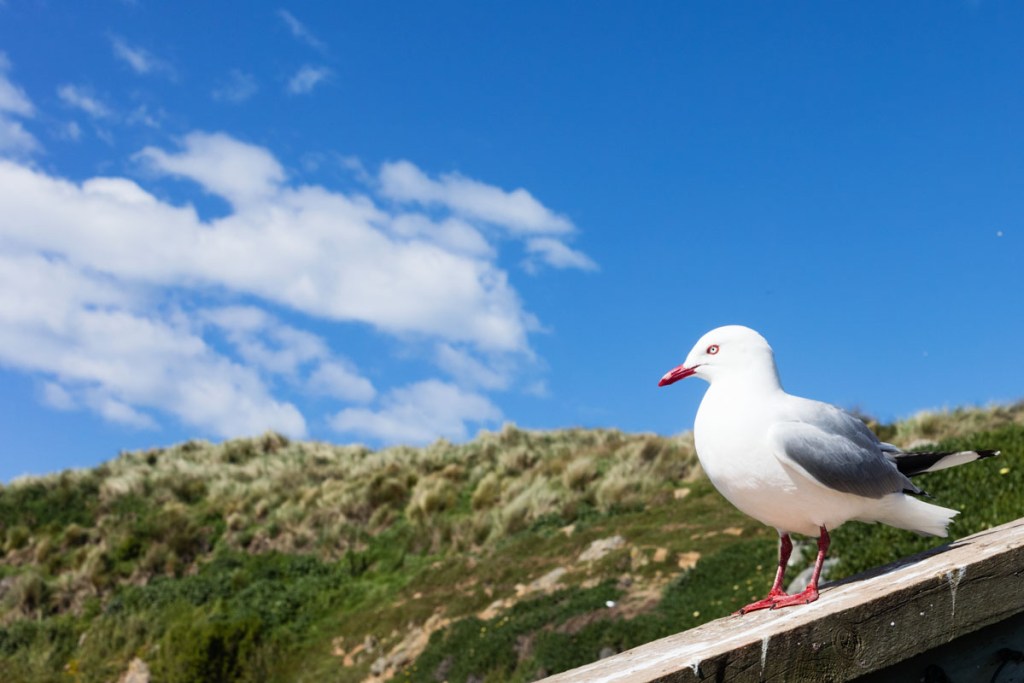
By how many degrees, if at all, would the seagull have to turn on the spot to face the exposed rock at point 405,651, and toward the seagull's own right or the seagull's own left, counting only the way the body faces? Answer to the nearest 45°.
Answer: approximately 45° to the seagull's own right

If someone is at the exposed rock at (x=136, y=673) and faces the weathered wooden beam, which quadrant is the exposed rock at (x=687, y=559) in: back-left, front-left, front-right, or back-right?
back-left

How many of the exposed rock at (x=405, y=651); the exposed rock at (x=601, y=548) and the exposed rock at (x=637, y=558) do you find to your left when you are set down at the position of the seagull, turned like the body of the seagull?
0

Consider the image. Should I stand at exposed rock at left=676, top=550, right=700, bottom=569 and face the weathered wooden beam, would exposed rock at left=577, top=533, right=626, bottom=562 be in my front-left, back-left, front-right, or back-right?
back-right

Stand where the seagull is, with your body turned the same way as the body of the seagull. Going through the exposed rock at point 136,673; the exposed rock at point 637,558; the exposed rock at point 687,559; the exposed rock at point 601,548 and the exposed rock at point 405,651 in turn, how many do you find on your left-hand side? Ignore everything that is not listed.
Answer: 0

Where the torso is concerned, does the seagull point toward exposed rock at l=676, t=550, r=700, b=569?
no

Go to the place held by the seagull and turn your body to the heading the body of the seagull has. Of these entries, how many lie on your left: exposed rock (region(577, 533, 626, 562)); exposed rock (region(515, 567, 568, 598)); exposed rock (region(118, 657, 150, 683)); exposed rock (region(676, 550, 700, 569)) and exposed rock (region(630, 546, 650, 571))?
0

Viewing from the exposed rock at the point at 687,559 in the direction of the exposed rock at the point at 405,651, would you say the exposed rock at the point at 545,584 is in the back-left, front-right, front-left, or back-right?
front-right

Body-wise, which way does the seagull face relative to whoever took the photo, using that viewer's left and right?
facing to the left of the viewer

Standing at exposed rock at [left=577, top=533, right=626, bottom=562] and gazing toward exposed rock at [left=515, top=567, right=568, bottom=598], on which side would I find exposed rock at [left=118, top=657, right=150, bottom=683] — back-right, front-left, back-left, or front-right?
front-right

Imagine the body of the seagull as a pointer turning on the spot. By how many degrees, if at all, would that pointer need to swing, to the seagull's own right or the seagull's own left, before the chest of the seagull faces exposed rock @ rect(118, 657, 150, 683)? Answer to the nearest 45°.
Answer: approximately 45° to the seagull's own right

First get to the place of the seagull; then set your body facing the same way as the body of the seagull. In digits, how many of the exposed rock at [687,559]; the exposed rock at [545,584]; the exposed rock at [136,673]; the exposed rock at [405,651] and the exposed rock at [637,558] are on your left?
0

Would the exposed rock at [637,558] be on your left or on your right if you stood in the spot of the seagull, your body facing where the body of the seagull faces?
on your right
